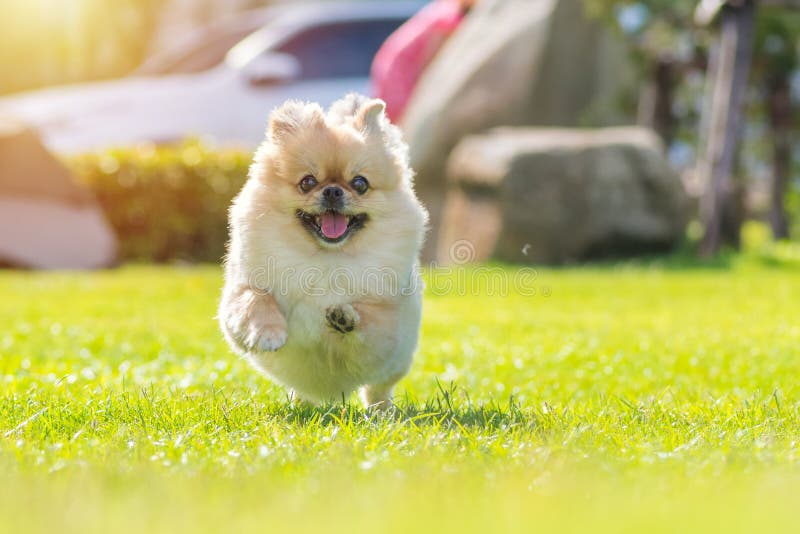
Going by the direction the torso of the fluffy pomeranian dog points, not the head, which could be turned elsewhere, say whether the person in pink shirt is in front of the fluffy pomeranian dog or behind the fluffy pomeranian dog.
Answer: behind

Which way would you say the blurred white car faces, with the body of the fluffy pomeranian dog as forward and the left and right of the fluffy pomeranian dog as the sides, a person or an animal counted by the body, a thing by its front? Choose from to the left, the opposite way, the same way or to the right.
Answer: to the right

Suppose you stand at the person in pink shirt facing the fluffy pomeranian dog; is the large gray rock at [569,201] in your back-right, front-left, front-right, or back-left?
front-left

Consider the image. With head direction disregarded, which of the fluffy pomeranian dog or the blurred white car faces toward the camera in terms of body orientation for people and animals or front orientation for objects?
the fluffy pomeranian dog

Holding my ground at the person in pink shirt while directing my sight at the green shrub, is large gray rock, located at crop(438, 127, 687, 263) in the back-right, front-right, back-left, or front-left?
back-left

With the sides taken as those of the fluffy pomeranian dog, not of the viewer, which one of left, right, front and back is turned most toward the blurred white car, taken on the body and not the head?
back

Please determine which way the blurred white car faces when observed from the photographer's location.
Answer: facing to the left of the viewer

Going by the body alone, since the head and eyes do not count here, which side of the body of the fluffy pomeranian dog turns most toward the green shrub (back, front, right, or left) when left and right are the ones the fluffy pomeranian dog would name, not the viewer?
back

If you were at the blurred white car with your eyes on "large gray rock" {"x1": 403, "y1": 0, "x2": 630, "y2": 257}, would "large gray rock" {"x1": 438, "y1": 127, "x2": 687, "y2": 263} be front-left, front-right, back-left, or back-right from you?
front-right

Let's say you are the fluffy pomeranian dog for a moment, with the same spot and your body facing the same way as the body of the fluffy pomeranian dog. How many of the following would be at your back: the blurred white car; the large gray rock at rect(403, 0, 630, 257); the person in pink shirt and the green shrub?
4

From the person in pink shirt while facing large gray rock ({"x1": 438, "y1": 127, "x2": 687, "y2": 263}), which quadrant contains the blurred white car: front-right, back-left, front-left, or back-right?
back-right
